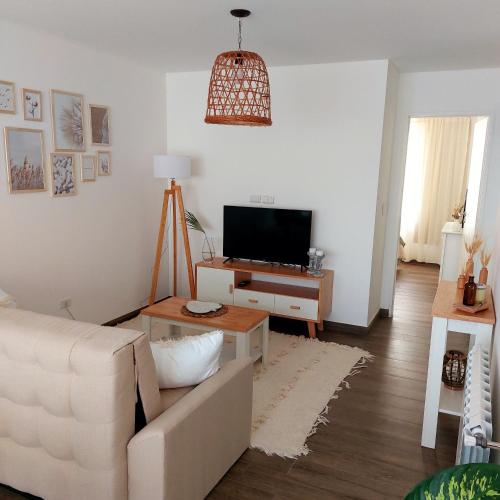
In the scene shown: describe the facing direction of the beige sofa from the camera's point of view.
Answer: facing away from the viewer and to the right of the viewer

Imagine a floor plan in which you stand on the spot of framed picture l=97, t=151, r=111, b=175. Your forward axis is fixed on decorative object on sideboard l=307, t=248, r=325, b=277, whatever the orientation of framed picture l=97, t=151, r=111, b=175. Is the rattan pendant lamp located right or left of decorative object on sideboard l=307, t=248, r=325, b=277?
right

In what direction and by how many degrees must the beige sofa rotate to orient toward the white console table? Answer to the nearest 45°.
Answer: approximately 45° to its right

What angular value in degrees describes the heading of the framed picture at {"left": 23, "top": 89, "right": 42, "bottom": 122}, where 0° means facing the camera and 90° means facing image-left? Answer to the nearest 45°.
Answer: approximately 315°

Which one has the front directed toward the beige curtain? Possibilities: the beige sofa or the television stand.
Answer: the beige sofa

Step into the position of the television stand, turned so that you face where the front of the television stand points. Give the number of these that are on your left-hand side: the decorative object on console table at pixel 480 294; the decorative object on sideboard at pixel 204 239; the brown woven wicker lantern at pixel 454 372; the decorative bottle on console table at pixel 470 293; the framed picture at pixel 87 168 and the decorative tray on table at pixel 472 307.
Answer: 4

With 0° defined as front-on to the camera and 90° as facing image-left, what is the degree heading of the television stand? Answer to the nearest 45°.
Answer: approximately 45°

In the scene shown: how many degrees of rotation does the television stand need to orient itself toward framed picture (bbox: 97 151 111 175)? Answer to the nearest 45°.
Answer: approximately 45° to its right

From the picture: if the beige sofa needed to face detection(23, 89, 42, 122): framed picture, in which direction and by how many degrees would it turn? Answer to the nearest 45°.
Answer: approximately 45° to its left

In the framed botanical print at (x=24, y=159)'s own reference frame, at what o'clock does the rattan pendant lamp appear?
The rattan pendant lamp is roughly at 12 o'clock from the framed botanical print.

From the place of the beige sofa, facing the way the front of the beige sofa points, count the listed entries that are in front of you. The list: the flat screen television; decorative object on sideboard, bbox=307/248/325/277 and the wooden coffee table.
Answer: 3
